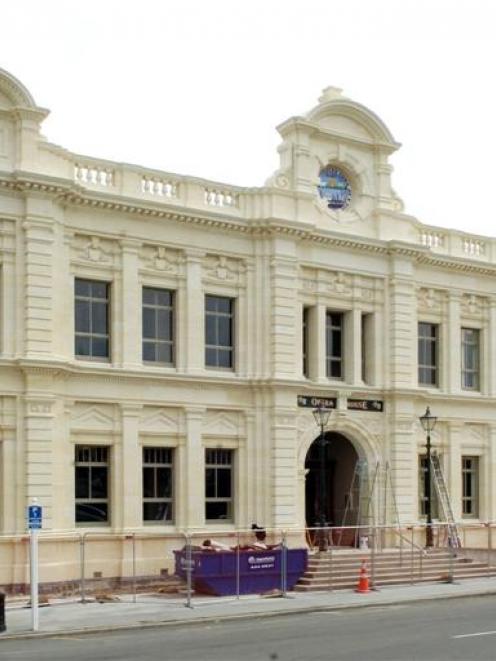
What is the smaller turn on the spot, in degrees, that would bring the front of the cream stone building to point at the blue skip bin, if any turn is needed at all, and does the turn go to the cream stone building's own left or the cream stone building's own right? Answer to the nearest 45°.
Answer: approximately 45° to the cream stone building's own right

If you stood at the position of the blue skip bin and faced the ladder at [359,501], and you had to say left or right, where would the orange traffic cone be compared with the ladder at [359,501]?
right

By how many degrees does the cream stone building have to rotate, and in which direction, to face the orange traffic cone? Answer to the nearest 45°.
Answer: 0° — it already faces it

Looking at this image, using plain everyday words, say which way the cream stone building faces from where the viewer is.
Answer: facing the viewer and to the right of the viewer
